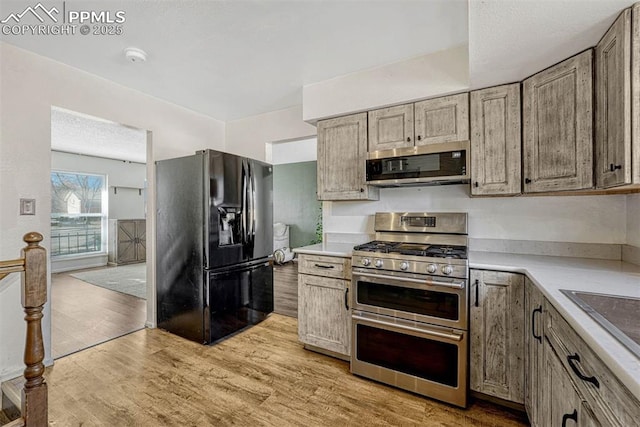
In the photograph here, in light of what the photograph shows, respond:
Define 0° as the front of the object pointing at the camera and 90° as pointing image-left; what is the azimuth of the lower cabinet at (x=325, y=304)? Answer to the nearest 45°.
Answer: approximately 45°

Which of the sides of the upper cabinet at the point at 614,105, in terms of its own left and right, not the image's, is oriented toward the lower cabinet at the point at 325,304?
front

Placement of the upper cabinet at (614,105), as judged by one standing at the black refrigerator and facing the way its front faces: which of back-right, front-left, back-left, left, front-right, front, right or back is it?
front

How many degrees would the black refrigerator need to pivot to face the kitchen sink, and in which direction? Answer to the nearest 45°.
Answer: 0° — it already faces it

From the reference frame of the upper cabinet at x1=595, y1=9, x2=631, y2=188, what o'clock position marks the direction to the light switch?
The light switch is roughly at 11 o'clock from the upper cabinet.

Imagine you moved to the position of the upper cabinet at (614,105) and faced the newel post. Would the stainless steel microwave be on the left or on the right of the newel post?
right

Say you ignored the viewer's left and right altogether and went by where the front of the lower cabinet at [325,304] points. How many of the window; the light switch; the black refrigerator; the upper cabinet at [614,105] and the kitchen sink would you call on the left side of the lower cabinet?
2

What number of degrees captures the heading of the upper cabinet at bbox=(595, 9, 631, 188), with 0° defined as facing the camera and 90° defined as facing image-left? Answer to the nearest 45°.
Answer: approximately 90°

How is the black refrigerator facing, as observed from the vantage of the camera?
facing the viewer and to the right of the viewer

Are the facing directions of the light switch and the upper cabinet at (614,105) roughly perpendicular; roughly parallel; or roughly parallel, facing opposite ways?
roughly parallel, facing opposite ways

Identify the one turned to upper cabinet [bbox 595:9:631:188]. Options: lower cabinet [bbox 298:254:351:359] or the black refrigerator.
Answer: the black refrigerator

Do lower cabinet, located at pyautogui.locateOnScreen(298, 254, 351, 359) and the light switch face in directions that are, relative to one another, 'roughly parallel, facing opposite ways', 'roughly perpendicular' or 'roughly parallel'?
roughly perpendicular
